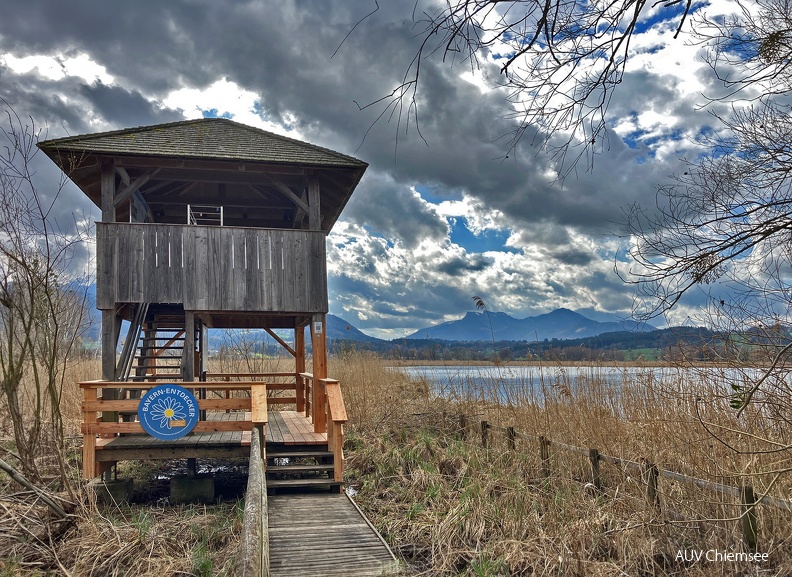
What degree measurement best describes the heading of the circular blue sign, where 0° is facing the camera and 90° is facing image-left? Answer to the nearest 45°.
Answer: approximately 0°

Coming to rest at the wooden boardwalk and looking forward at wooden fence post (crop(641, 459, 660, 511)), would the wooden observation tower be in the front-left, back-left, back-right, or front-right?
back-left

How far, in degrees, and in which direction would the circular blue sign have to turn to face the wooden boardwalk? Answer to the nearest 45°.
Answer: approximately 45° to its left
